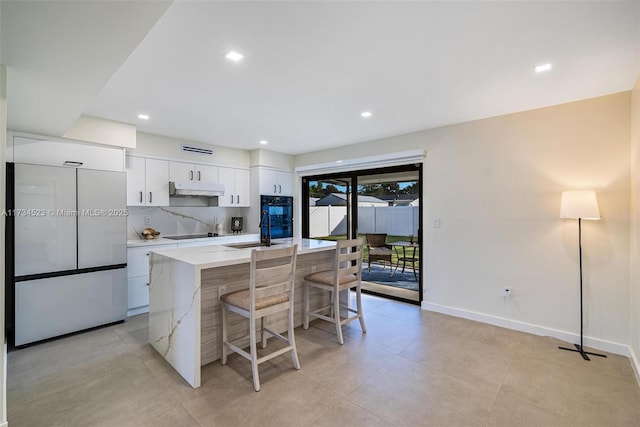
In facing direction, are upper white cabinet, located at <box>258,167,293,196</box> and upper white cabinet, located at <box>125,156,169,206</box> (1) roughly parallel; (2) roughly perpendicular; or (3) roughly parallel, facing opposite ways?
roughly parallel

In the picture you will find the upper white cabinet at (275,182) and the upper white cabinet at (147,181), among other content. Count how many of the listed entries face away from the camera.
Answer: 0

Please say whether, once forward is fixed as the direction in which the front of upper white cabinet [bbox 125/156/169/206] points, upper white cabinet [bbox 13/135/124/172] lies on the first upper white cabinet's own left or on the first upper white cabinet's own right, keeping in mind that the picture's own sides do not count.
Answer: on the first upper white cabinet's own right

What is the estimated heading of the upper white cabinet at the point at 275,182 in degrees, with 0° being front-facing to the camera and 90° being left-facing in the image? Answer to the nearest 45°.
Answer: approximately 315°

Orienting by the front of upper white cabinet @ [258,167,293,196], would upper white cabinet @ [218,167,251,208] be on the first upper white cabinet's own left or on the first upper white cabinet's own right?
on the first upper white cabinet's own right

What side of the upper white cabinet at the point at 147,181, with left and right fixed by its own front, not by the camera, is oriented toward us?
front

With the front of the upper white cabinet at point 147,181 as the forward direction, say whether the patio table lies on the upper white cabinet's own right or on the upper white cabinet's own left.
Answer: on the upper white cabinet's own left

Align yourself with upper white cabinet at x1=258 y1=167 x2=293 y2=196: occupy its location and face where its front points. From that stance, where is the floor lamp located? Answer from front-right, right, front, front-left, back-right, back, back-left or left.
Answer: front

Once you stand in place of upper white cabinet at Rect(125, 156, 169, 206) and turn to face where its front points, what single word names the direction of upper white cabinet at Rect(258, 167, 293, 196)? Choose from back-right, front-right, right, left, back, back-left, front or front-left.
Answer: left

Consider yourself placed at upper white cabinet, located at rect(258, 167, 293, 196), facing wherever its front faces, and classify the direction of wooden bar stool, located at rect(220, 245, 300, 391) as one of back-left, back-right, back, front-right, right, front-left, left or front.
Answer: front-right

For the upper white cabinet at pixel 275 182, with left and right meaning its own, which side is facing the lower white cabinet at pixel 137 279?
right

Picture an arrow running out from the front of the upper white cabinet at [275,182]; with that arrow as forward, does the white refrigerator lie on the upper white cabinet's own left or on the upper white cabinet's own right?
on the upper white cabinet's own right

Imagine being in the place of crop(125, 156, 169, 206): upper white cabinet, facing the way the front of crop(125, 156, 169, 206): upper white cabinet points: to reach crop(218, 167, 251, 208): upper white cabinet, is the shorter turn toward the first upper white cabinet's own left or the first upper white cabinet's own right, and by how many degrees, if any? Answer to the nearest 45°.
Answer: approximately 90° to the first upper white cabinet's own left

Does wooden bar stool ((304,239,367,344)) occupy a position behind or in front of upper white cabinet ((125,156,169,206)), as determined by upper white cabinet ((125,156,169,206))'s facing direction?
in front

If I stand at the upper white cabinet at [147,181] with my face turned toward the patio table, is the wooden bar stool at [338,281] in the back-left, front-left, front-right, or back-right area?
front-right
